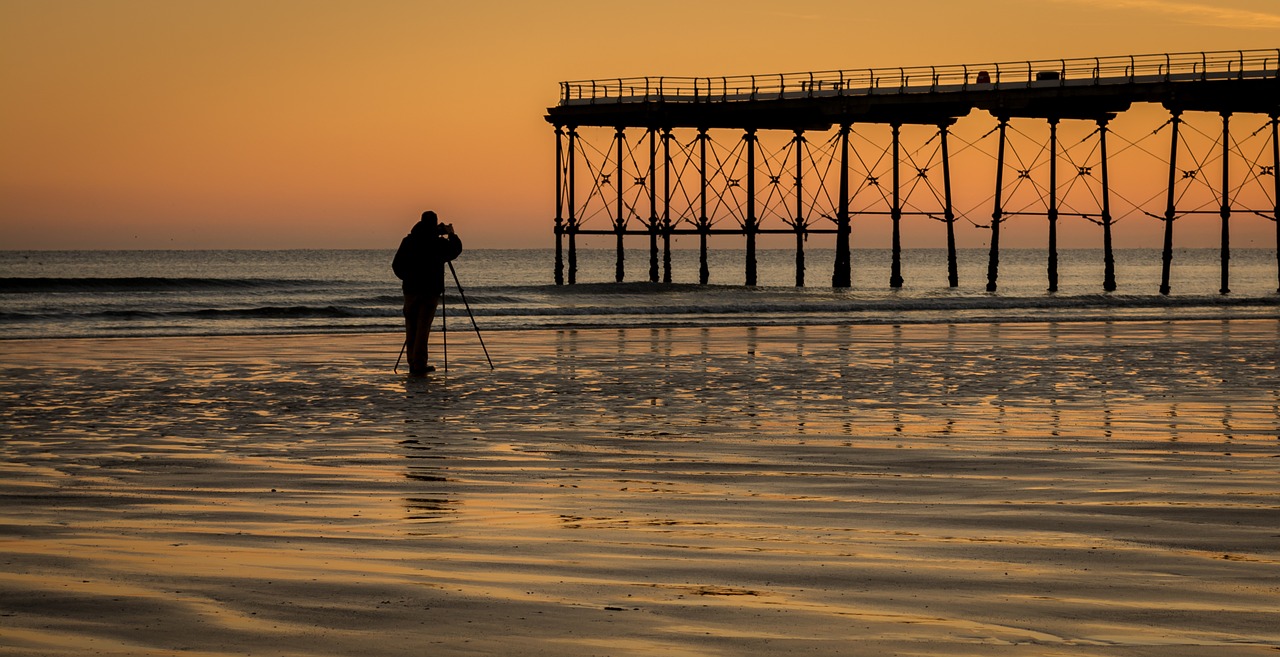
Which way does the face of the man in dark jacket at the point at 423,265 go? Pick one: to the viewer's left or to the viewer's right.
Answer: to the viewer's right

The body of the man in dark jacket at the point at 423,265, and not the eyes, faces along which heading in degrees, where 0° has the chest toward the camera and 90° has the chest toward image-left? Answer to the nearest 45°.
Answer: approximately 225°
